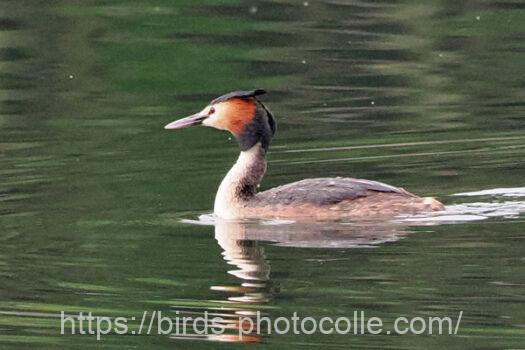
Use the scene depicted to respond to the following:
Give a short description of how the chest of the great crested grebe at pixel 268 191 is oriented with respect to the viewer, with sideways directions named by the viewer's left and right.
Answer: facing to the left of the viewer
